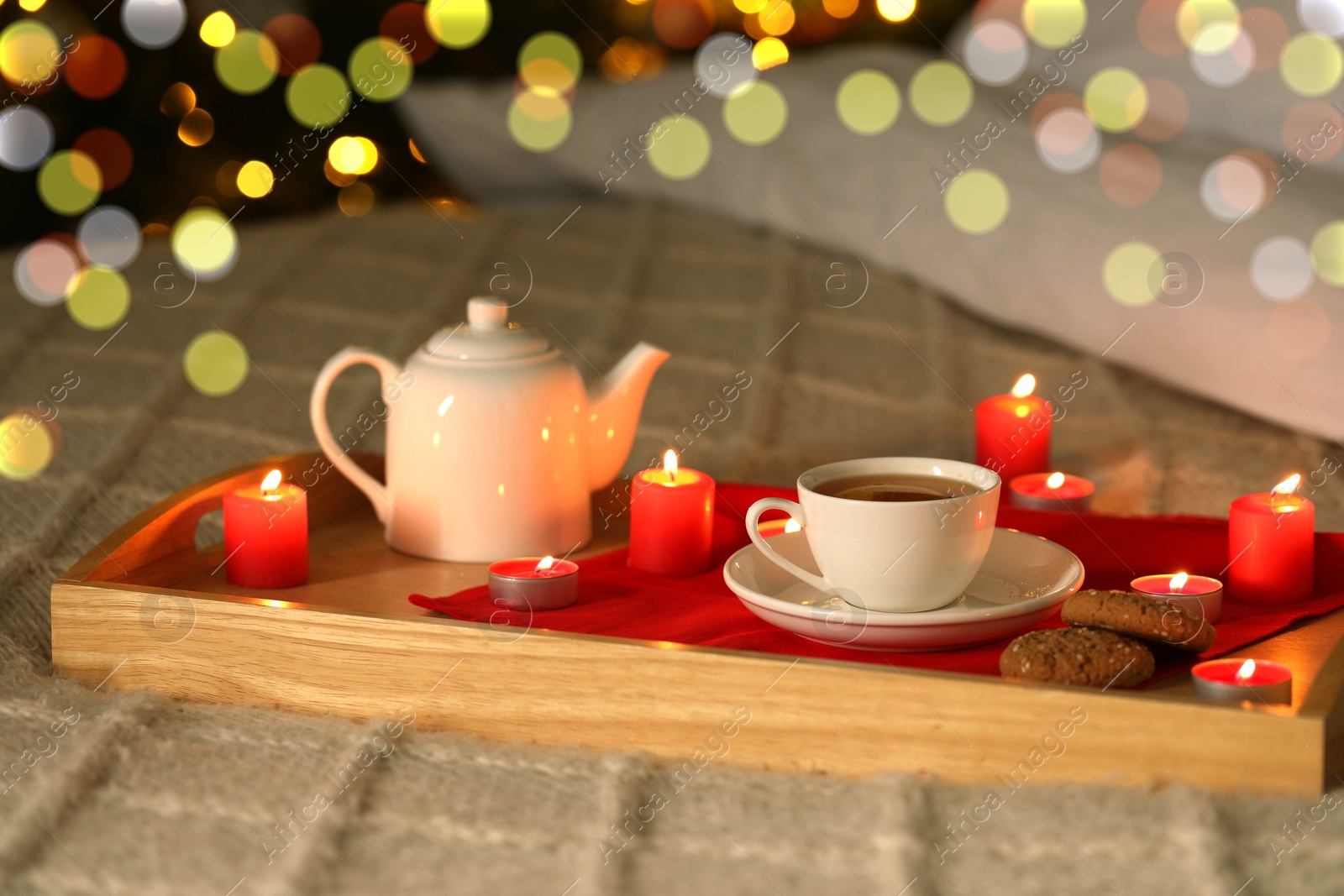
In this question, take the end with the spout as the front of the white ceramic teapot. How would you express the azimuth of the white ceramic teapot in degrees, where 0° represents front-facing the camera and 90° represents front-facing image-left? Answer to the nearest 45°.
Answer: approximately 270°
